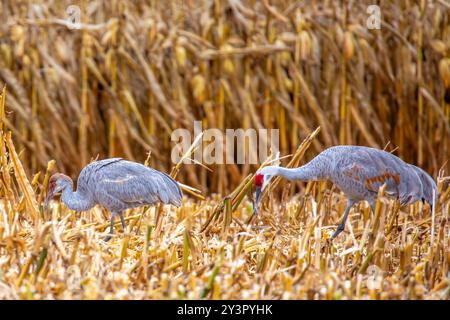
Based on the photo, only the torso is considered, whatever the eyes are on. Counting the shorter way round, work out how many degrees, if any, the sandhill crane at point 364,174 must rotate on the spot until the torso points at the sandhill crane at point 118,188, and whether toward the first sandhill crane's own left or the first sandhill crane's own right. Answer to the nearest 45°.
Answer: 0° — it already faces it

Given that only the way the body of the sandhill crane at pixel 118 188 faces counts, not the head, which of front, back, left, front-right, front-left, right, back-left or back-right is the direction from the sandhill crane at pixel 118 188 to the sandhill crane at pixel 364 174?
back

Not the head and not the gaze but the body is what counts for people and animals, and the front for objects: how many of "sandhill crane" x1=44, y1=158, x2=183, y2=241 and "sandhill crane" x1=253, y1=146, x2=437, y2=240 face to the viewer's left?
2

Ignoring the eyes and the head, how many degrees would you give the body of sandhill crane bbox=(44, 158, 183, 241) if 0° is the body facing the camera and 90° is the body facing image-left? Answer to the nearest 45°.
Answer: approximately 90°

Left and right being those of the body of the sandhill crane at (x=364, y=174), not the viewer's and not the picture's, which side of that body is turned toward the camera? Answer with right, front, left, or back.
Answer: left
